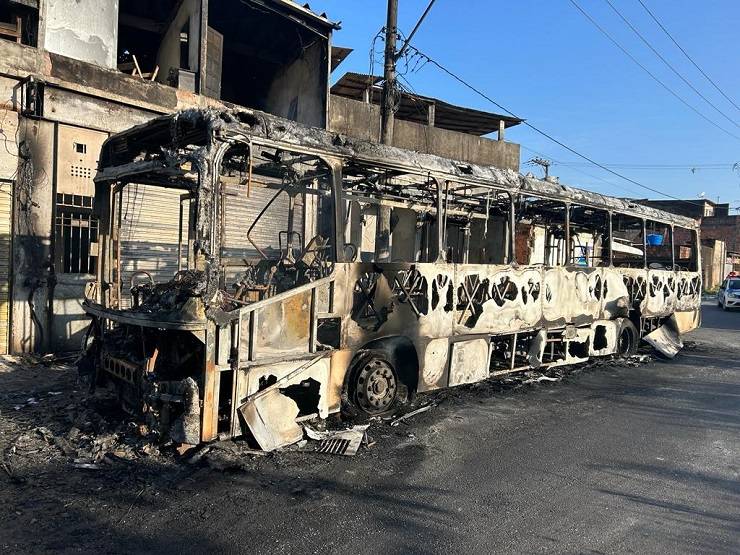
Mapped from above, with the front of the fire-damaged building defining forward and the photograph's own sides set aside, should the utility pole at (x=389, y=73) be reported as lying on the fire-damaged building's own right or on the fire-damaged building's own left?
on the fire-damaged building's own left

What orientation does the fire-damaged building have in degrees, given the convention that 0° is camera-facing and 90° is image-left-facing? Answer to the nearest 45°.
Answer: approximately 315°

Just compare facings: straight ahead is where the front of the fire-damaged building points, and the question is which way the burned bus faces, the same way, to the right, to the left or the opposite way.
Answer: to the right

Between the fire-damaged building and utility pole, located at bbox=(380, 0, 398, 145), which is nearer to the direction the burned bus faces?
the fire-damaged building

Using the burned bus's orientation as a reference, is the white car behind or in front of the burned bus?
behind

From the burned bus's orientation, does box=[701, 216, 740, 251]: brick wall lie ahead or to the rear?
to the rear

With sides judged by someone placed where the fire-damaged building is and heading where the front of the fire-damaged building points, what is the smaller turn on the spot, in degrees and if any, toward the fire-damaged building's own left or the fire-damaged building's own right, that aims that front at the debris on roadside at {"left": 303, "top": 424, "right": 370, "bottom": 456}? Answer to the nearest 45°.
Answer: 0° — it already faces it

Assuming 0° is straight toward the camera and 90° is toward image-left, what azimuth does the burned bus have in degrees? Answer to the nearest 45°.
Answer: approximately 45°

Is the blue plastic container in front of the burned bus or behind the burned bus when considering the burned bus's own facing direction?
behind
